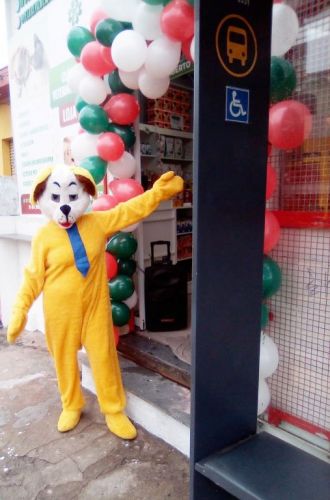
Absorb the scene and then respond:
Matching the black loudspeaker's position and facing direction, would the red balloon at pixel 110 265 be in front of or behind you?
in front

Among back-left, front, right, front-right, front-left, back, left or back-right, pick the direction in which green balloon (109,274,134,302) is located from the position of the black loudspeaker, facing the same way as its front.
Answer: front-right

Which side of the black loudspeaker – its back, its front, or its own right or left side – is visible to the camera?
front
